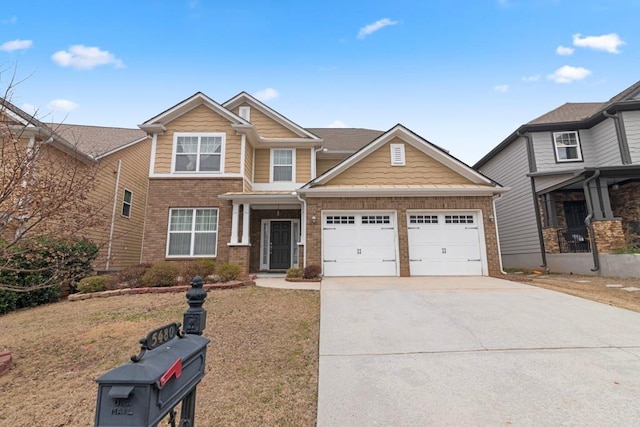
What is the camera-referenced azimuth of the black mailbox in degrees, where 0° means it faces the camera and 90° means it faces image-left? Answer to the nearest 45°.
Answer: approximately 45°

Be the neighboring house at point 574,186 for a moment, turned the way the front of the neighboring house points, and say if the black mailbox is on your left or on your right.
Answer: on your right

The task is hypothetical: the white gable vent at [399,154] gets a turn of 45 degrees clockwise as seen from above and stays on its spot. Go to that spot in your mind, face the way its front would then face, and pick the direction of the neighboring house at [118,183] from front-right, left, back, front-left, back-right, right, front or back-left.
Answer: front-right

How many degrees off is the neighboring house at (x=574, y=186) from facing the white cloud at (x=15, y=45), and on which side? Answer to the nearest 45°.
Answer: approximately 90° to its right

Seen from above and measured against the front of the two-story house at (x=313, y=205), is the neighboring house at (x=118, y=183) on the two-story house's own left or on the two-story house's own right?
on the two-story house's own right
